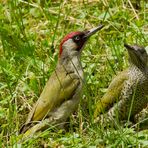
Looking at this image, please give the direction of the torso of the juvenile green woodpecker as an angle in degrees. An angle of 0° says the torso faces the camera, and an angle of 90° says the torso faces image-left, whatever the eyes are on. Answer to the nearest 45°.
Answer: approximately 315°

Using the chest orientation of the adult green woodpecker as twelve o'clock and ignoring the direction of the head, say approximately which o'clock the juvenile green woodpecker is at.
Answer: The juvenile green woodpecker is roughly at 12 o'clock from the adult green woodpecker.

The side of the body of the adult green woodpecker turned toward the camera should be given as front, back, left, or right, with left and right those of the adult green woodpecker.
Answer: right

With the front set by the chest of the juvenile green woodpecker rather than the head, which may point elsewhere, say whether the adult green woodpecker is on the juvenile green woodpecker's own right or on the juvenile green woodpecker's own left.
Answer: on the juvenile green woodpecker's own right
